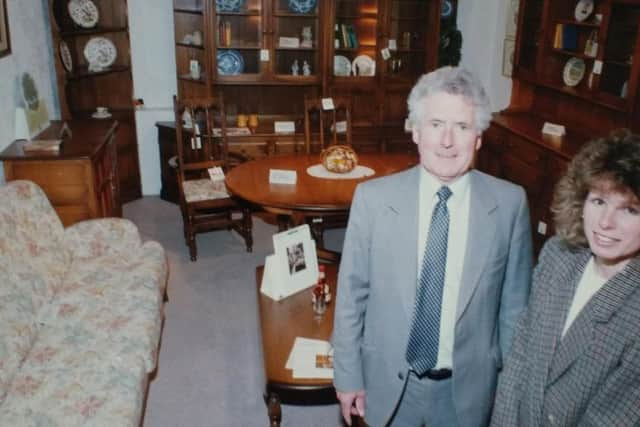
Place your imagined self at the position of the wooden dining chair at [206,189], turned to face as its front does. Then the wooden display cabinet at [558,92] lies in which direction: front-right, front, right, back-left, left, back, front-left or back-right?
front-left

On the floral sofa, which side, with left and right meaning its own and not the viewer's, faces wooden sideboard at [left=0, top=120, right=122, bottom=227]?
left

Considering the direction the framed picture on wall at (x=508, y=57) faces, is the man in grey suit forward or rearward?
forward

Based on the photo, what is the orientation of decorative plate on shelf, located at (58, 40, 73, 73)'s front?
to the viewer's right

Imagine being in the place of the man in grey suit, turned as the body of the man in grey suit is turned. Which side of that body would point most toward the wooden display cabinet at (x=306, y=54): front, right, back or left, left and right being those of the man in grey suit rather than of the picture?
back

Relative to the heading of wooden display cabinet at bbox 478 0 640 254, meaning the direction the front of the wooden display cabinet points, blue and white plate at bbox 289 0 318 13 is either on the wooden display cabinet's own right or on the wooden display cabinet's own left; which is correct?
on the wooden display cabinet's own right

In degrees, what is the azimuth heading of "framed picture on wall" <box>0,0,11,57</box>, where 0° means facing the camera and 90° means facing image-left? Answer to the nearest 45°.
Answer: approximately 315°

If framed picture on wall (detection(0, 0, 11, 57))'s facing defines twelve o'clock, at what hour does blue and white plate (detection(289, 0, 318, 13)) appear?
The blue and white plate is roughly at 10 o'clock from the framed picture on wall.

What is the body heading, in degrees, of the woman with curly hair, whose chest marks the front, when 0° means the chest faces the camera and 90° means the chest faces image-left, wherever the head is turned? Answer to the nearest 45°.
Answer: approximately 45°

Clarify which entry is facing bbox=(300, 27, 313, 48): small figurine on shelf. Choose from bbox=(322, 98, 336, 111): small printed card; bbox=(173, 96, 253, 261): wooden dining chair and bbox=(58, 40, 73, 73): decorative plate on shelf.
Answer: the decorative plate on shelf

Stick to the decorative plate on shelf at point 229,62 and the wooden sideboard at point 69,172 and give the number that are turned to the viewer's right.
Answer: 1

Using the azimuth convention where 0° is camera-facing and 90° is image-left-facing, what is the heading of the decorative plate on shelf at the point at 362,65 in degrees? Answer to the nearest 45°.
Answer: approximately 0°

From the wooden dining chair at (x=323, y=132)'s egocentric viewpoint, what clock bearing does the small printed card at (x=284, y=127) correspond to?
The small printed card is roughly at 5 o'clock from the wooden dining chair.

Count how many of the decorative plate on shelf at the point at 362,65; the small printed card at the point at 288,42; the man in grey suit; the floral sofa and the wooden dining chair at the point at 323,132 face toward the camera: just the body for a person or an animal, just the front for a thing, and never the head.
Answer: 4

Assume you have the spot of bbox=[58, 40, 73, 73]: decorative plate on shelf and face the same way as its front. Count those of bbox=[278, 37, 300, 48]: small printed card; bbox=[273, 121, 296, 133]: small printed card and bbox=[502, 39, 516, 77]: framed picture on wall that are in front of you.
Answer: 3

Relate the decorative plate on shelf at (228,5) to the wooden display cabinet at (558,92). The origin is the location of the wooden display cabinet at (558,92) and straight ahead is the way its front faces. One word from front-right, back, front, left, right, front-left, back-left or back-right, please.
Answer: front-right

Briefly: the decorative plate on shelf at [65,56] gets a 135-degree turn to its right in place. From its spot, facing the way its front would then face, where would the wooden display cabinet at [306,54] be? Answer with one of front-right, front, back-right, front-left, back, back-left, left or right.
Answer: back-left

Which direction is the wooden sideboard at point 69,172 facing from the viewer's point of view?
to the viewer's right

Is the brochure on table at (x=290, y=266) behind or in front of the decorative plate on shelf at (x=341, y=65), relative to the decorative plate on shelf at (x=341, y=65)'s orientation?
in front
